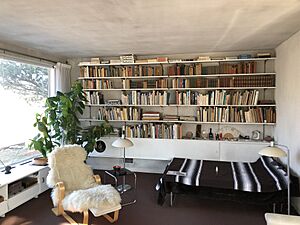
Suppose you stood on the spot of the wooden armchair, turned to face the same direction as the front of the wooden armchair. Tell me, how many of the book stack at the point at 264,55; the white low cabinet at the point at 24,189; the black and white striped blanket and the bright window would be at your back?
2

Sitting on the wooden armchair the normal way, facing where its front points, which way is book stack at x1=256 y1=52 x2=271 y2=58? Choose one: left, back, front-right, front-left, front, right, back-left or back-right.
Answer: front-left

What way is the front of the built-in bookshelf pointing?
toward the camera

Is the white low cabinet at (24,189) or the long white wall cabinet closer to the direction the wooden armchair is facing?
the long white wall cabinet

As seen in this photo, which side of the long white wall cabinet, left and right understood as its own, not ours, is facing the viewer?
front

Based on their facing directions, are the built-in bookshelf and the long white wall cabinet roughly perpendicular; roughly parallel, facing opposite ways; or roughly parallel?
roughly parallel

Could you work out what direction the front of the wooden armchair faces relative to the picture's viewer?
facing the viewer and to the right of the viewer

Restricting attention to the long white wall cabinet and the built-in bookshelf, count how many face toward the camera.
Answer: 2

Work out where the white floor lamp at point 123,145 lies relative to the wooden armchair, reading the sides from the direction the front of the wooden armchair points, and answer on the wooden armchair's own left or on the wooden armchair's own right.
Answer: on the wooden armchair's own left

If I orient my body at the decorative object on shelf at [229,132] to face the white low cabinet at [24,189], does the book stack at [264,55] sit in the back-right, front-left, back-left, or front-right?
back-left

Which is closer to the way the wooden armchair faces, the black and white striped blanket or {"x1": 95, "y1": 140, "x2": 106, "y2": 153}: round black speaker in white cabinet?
the black and white striped blanket
